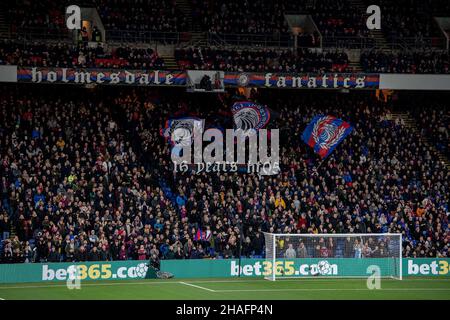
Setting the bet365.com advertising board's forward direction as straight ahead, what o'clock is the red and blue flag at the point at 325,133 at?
The red and blue flag is roughly at 7 o'clock from the bet365.com advertising board.

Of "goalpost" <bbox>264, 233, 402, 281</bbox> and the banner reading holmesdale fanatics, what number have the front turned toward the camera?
2

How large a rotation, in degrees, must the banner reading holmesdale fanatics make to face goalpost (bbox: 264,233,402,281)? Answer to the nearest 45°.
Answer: approximately 45° to its left

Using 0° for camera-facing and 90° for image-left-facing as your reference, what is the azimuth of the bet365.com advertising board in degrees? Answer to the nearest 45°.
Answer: approximately 0°

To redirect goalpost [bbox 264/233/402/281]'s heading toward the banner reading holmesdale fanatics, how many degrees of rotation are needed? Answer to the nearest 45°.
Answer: approximately 135° to its right

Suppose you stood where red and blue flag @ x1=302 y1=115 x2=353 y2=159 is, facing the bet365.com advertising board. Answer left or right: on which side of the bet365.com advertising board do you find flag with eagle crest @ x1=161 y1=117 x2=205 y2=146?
right
